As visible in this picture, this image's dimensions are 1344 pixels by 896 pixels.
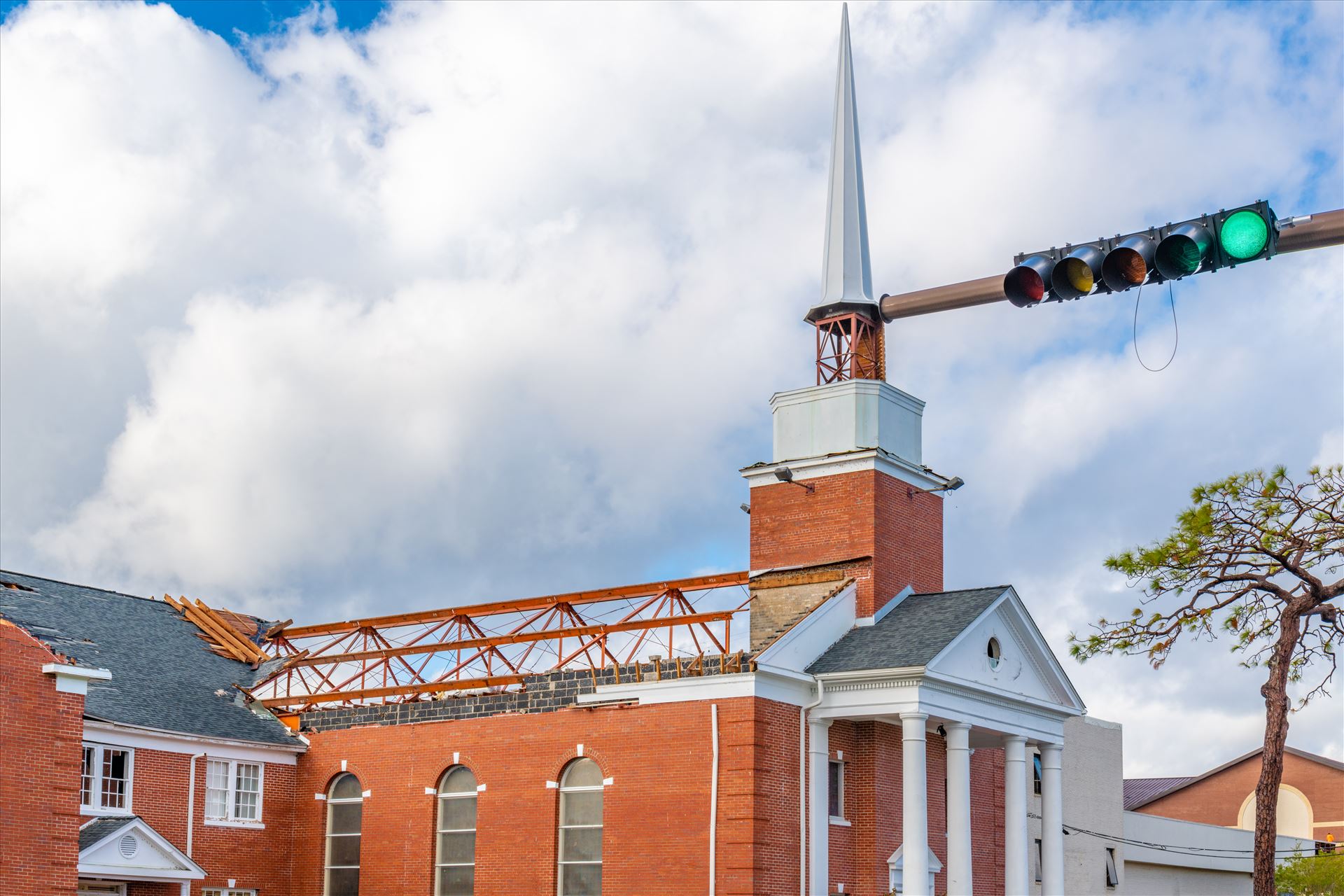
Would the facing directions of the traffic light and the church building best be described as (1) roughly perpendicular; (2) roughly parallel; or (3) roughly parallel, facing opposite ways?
roughly perpendicular

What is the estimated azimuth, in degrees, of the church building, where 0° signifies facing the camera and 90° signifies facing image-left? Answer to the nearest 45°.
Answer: approximately 315°

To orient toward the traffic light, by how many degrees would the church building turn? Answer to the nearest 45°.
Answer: approximately 45° to its right

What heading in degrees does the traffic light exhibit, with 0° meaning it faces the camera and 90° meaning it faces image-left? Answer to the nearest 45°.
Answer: approximately 45°

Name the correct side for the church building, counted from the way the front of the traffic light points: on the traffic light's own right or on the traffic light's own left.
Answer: on the traffic light's own right
